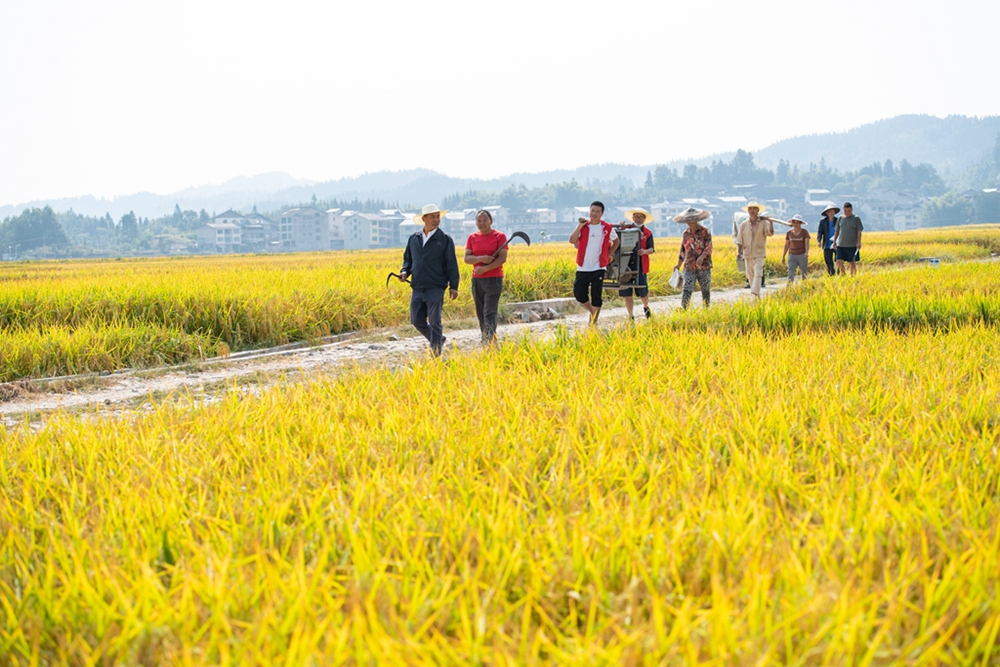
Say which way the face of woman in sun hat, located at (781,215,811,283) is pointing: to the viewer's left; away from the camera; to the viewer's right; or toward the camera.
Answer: toward the camera

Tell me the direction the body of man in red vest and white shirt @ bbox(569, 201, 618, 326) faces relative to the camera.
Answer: toward the camera

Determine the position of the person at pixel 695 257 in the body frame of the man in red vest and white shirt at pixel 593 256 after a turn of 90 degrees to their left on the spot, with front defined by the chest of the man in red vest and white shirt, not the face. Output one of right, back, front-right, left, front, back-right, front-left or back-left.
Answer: front-left

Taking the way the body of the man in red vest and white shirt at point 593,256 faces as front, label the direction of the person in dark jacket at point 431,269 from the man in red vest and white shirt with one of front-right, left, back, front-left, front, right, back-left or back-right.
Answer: front-right

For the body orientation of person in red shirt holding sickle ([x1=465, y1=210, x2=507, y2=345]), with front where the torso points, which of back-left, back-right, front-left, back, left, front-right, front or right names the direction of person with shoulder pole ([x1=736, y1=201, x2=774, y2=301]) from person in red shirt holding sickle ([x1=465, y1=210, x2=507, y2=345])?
back-left

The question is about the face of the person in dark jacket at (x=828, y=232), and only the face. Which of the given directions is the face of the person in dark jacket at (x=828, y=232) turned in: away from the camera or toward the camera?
toward the camera

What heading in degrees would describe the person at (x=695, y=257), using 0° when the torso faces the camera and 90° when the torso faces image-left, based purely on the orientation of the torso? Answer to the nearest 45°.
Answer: approximately 45°

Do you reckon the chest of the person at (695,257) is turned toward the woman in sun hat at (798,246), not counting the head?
no

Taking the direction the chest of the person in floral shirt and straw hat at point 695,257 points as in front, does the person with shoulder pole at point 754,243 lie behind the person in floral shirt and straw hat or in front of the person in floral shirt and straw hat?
behind

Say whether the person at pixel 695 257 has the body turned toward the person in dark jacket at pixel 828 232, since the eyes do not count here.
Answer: no

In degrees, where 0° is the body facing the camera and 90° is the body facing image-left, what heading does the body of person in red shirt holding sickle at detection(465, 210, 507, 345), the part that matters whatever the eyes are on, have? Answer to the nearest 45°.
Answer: approximately 0°

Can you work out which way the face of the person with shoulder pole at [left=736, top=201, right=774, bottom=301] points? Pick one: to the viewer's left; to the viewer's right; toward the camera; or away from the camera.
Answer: toward the camera

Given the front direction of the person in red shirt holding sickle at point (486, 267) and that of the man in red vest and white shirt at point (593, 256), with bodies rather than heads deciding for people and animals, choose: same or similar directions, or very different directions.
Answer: same or similar directions

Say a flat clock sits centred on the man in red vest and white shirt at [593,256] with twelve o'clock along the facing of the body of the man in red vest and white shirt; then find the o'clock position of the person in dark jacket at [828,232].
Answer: The person in dark jacket is roughly at 7 o'clock from the man in red vest and white shirt.

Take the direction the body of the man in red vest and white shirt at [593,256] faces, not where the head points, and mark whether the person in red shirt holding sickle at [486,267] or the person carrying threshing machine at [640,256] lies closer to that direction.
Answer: the person in red shirt holding sickle

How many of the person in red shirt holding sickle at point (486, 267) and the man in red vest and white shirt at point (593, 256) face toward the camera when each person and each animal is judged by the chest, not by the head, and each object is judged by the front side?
2

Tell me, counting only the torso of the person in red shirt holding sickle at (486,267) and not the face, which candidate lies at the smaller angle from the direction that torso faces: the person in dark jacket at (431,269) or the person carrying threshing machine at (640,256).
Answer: the person in dark jacket
